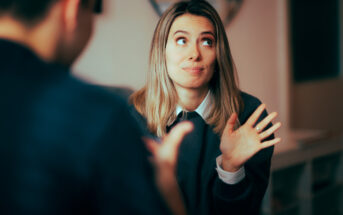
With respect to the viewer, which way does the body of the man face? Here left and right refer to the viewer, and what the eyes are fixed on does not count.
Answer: facing away from the viewer and to the right of the viewer

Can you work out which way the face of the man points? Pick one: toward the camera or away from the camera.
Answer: away from the camera

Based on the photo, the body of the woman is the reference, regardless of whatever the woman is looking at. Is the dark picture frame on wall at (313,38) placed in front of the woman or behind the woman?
behind

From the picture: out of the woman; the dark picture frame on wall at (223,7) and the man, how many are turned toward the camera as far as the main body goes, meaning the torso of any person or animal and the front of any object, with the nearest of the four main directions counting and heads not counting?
2
